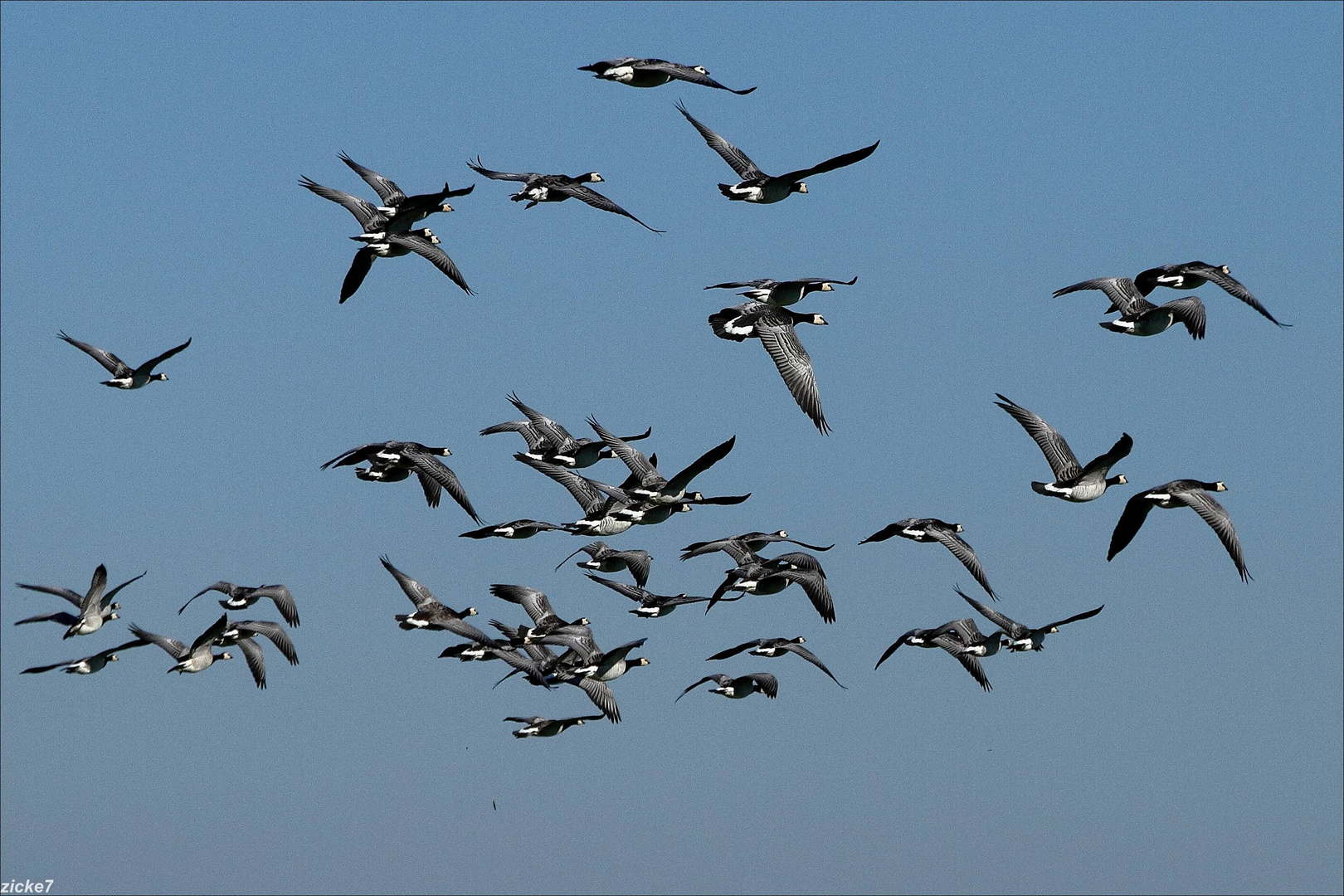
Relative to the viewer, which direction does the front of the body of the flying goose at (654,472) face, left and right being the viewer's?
facing away from the viewer and to the right of the viewer

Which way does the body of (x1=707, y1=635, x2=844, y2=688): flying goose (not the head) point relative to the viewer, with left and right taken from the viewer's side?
facing away from the viewer and to the right of the viewer

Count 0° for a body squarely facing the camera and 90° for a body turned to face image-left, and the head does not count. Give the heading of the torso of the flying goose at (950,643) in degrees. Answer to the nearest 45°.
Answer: approximately 225°

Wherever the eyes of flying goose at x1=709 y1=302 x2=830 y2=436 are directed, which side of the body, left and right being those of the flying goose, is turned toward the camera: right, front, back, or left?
right

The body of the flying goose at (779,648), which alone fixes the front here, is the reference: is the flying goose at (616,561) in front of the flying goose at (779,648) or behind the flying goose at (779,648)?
behind

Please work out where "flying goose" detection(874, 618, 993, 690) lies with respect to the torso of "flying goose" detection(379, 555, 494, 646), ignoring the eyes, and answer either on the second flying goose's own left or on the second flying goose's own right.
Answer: on the second flying goose's own right

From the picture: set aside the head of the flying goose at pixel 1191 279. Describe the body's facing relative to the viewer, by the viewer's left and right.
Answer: facing to the right of the viewer

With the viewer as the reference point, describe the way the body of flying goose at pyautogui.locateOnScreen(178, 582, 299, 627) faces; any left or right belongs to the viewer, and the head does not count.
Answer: facing away from the viewer and to the right of the viewer
